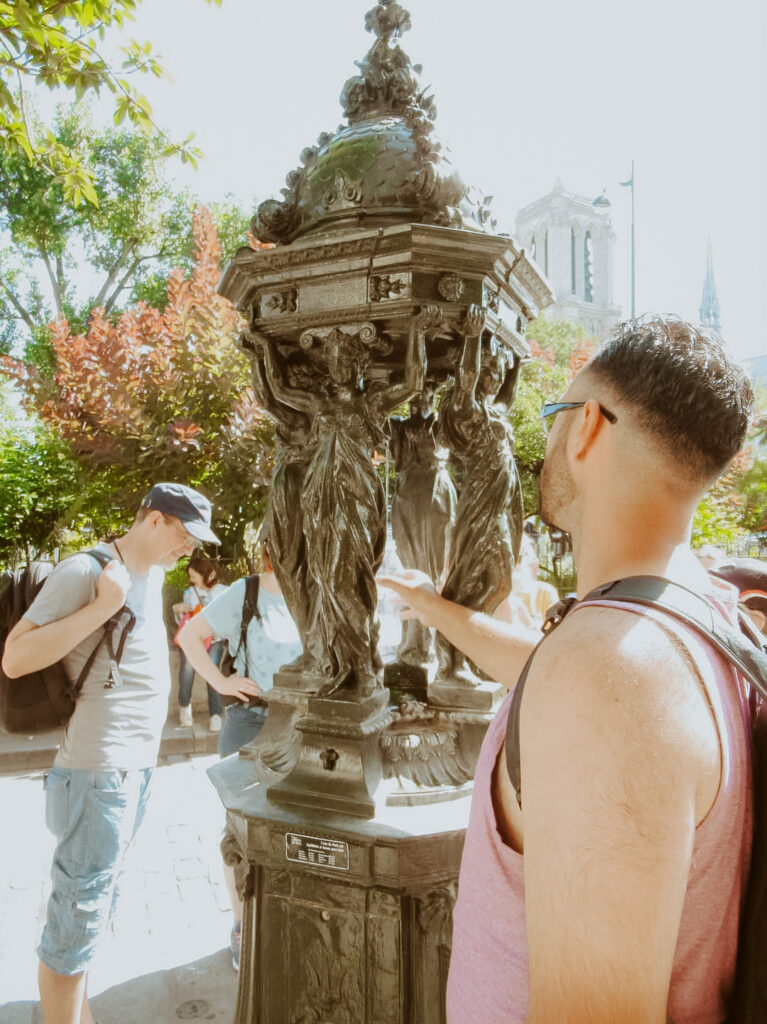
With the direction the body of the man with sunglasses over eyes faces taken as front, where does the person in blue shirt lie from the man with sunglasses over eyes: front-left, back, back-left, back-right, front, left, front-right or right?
front

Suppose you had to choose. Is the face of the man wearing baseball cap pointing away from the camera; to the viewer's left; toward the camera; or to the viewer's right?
to the viewer's right

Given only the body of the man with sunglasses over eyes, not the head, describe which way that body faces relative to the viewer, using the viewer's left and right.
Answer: facing away from the viewer and to the left of the viewer

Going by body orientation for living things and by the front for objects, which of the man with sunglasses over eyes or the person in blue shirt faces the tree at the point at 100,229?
the man with sunglasses over eyes

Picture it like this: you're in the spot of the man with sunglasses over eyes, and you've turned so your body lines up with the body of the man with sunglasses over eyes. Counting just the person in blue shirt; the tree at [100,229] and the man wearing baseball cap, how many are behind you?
0

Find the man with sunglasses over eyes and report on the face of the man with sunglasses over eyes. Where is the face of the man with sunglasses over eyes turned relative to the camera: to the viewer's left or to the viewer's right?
to the viewer's left

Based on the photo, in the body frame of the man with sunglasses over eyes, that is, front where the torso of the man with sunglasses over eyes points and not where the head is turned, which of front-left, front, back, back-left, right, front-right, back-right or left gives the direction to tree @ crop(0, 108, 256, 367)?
front

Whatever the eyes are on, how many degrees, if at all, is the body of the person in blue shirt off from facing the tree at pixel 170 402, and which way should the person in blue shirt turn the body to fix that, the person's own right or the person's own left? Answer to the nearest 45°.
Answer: approximately 135° to the person's own left

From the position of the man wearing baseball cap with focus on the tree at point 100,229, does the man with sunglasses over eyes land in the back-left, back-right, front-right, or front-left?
back-right

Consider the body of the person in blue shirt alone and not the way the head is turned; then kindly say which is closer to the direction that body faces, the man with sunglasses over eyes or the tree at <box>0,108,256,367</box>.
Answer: the man with sunglasses over eyes

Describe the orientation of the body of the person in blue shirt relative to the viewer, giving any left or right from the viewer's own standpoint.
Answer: facing the viewer and to the right of the viewer

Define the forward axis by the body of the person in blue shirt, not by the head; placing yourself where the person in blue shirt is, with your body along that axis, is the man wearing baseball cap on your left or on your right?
on your right

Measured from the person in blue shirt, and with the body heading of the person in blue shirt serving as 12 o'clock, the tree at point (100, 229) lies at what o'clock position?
The tree is roughly at 7 o'clock from the person in blue shirt.

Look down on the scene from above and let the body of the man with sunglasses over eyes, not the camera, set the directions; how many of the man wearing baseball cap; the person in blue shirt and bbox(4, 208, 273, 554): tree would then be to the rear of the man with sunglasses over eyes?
0

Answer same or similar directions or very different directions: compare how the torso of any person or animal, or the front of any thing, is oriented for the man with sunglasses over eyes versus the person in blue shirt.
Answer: very different directions

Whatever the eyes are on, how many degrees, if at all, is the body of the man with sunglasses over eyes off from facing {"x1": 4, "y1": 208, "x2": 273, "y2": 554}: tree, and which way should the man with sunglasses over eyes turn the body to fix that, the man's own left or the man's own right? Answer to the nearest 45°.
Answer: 0° — they already face it
